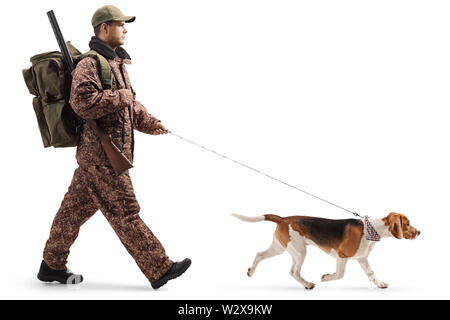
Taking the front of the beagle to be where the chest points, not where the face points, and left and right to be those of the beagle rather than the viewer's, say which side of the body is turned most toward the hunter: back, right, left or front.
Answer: back

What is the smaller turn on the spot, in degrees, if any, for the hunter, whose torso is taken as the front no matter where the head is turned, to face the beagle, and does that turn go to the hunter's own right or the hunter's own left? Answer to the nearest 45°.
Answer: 0° — they already face it

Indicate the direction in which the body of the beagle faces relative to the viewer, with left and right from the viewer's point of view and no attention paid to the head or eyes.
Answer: facing to the right of the viewer

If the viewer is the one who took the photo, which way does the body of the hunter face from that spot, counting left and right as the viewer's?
facing to the right of the viewer

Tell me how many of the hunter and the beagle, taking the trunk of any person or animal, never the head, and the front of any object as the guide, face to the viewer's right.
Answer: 2
